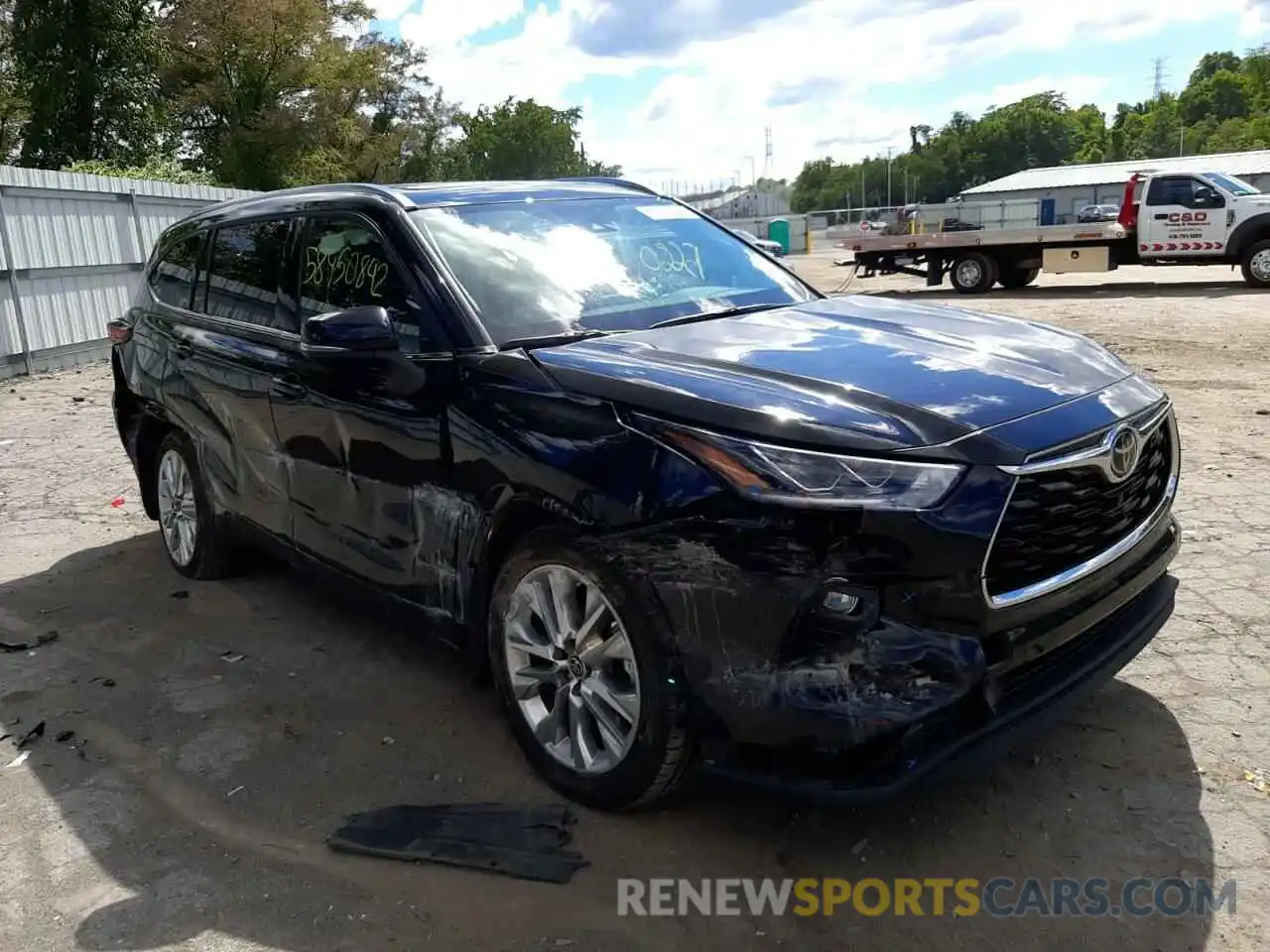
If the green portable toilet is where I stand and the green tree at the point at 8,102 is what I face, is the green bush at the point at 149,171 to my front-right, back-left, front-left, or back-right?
front-left

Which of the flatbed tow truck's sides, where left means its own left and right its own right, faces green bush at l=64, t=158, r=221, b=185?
back

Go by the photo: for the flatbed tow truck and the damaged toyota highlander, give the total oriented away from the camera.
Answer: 0

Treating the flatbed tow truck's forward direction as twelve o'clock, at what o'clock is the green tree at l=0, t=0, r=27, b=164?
The green tree is roughly at 6 o'clock from the flatbed tow truck.

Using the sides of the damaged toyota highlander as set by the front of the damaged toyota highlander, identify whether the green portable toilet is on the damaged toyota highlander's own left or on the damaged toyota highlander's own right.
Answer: on the damaged toyota highlander's own left

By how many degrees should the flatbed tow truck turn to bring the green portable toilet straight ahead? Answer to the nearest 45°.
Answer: approximately 135° to its left

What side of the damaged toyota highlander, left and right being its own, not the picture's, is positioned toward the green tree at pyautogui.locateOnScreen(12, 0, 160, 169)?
back

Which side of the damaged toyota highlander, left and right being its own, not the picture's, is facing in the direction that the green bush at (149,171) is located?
back

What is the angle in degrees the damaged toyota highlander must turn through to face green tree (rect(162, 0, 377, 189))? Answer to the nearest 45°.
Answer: approximately 135° to its left

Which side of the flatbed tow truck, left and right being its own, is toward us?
right

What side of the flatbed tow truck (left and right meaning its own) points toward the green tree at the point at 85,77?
back

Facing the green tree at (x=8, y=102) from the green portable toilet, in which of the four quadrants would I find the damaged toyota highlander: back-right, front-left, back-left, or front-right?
front-left

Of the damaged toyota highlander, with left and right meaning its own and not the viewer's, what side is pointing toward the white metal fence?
back

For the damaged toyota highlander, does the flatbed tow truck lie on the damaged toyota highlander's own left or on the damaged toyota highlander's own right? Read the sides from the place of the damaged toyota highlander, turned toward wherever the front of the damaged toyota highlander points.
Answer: on the damaged toyota highlander's own left

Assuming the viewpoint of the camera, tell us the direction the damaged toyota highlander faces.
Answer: facing the viewer and to the right of the viewer
